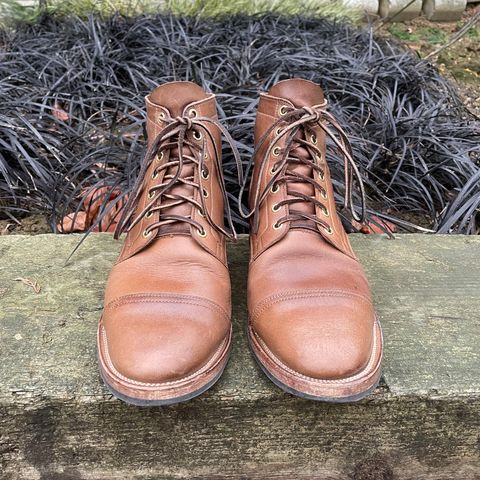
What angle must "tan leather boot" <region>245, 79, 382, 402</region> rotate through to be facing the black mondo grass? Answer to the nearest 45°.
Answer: approximately 180°

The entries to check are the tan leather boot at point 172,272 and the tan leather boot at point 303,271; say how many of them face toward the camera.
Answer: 2

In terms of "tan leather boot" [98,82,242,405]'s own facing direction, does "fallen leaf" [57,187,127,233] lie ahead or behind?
behind

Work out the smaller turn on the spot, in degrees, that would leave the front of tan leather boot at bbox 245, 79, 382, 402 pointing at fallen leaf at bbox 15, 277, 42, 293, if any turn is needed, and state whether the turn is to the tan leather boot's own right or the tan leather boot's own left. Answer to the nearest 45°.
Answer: approximately 90° to the tan leather boot's own right

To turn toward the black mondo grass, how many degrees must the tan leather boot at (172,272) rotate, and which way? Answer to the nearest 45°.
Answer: approximately 180°

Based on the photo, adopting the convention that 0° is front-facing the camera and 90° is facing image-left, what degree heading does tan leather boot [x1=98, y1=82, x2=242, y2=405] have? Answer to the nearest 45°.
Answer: approximately 0°

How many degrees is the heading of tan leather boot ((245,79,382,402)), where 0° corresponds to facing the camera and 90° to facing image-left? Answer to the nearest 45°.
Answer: approximately 0°
